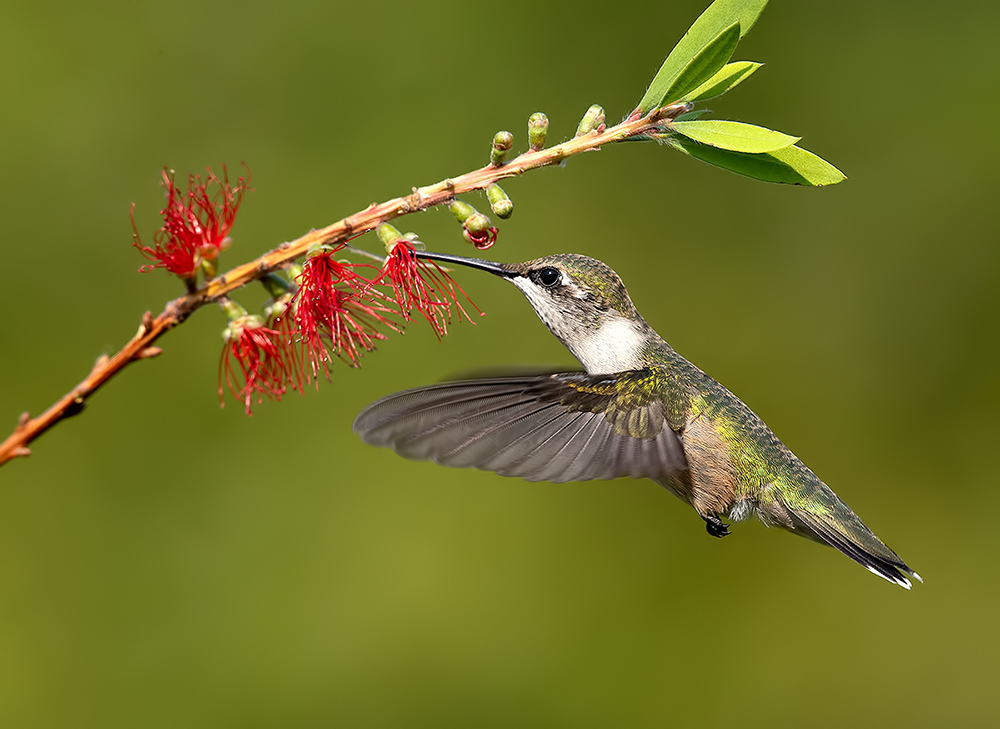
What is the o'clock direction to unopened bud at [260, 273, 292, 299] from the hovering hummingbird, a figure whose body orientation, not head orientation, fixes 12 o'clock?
The unopened bud is roughly at 11 o'clock from the hovering hummingbird.

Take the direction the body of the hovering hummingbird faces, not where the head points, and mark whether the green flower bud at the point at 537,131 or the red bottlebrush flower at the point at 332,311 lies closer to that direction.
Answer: the red bottlebrush flower

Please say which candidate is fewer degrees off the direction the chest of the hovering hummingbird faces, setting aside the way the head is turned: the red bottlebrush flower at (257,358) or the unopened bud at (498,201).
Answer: the red bottlebrush flower

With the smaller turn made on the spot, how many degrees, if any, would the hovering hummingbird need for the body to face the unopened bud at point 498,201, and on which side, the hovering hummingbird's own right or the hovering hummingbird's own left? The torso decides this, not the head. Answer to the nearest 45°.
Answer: approximately 45° to the hovering hummingbird's own left

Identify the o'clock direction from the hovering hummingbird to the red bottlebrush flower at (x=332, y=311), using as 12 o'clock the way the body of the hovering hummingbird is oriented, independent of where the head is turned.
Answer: The red bottlebrush flower is roughly at 11 o'clock from the hovering hummingbird.

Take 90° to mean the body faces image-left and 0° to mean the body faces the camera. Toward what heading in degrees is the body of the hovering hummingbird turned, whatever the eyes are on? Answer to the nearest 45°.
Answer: approximately 90°

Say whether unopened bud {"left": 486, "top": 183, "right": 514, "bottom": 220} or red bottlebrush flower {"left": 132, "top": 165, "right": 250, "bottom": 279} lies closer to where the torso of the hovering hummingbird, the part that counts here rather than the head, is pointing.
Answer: the red bottlebrush flower
